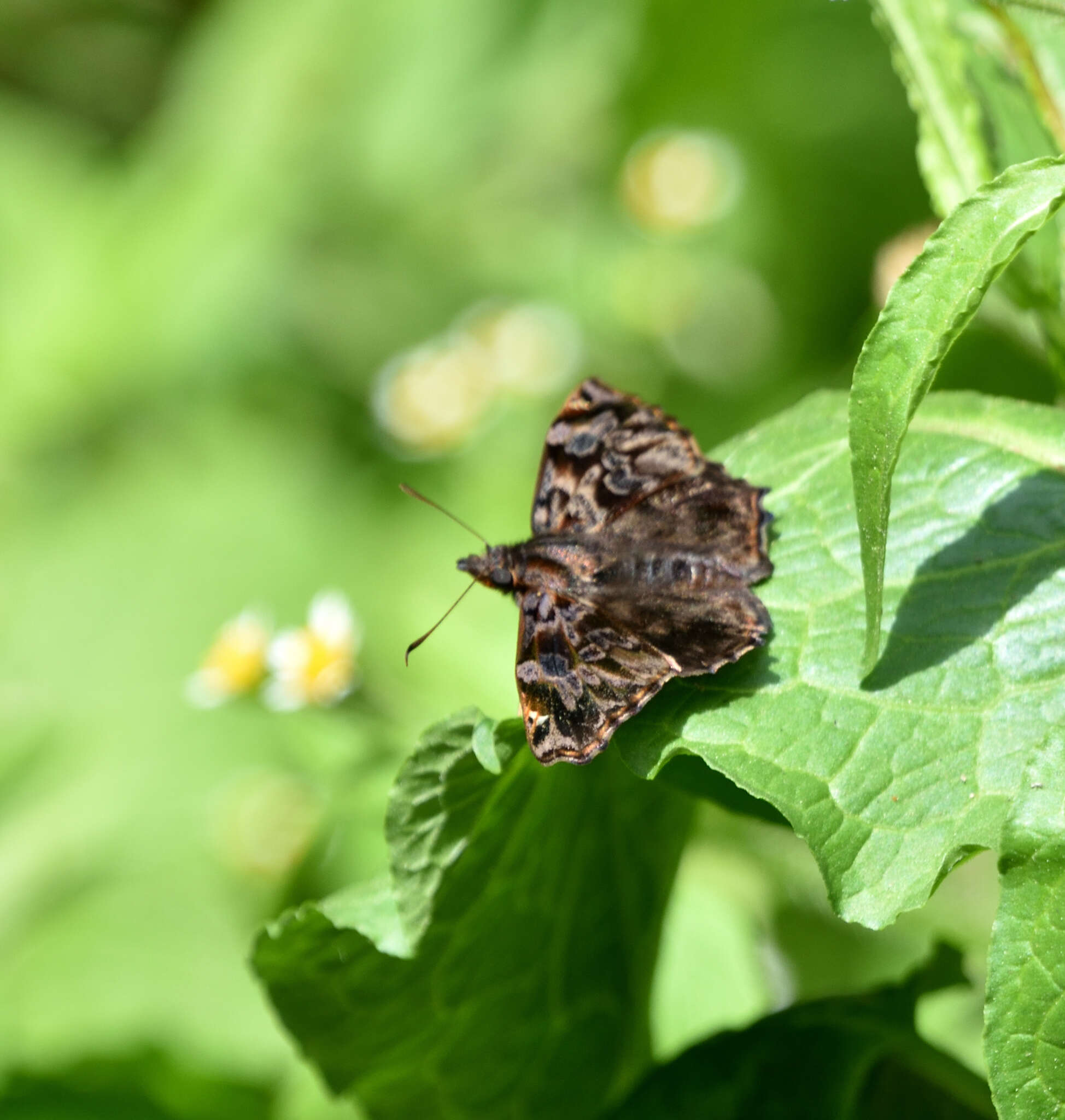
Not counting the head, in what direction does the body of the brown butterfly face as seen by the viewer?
to the viewer's left

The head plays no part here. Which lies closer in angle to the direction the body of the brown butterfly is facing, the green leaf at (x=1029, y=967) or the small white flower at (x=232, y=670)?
the small white flower

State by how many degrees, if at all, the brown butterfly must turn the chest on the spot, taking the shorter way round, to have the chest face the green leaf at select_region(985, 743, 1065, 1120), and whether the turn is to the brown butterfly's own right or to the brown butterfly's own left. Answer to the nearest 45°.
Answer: approximately 90° to the brown butterfly's own left

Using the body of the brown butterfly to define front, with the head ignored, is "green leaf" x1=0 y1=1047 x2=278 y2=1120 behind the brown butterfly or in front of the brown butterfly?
in front
